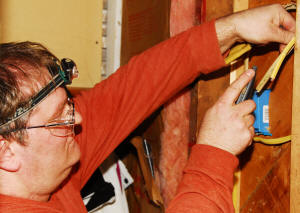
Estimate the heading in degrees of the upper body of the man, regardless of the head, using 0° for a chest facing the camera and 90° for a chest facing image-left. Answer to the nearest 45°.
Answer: approximately 270°

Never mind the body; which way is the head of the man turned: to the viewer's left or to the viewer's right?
to the viewer's right
